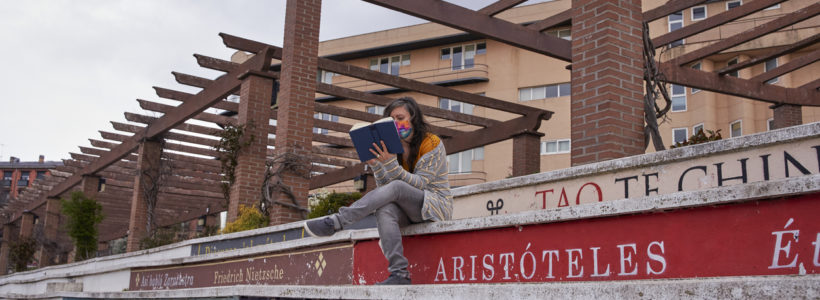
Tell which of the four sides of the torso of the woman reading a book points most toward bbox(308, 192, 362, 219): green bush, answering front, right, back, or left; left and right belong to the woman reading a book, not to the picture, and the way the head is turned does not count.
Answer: right

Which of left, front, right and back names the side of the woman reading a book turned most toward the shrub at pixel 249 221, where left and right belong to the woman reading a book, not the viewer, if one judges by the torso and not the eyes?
right

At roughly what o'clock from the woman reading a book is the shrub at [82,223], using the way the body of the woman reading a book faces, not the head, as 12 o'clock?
The shrub is roughly at 2 o'clock from the woman reading a book.

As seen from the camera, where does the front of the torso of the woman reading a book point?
to the viewer's left

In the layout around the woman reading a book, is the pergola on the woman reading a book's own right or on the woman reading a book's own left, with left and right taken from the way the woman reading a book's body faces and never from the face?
on the woman reading a book's own right
